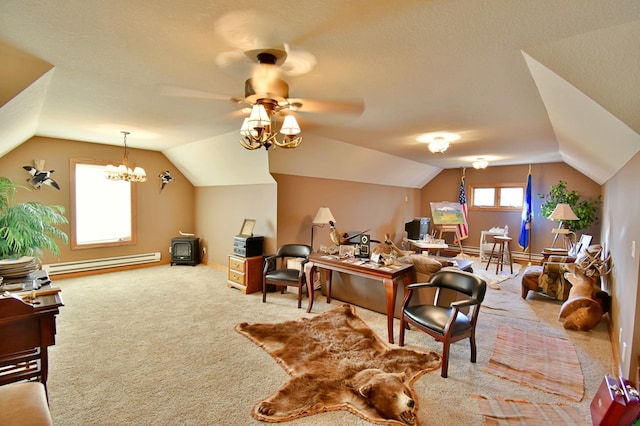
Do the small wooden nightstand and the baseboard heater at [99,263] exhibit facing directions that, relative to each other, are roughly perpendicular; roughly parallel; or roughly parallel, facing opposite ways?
roughly perpendicular

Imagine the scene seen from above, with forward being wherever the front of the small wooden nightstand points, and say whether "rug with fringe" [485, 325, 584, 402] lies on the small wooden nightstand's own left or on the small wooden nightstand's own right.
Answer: on the small wooden nightstand's own left

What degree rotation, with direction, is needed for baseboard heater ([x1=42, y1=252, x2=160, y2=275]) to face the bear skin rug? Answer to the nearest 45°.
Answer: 0° — it already faces it

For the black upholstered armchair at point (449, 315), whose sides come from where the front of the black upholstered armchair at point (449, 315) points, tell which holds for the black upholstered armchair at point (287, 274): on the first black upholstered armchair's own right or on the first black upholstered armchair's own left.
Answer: on the first black upholstered armchair's own right

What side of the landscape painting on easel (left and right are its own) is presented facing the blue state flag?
left

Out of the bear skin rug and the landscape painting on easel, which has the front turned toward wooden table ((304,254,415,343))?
the landscape painting on easel

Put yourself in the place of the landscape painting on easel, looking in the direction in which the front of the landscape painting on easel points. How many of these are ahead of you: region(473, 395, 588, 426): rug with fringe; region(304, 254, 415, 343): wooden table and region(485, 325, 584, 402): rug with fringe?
3

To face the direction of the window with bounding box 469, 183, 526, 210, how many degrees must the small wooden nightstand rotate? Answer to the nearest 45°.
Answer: approximately 135° to its left

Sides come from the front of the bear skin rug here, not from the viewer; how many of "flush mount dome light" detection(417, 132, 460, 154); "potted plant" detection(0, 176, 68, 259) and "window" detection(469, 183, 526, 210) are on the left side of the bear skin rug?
2

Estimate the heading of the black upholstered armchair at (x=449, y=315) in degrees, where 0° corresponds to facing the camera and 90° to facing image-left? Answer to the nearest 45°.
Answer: approximately 45°
